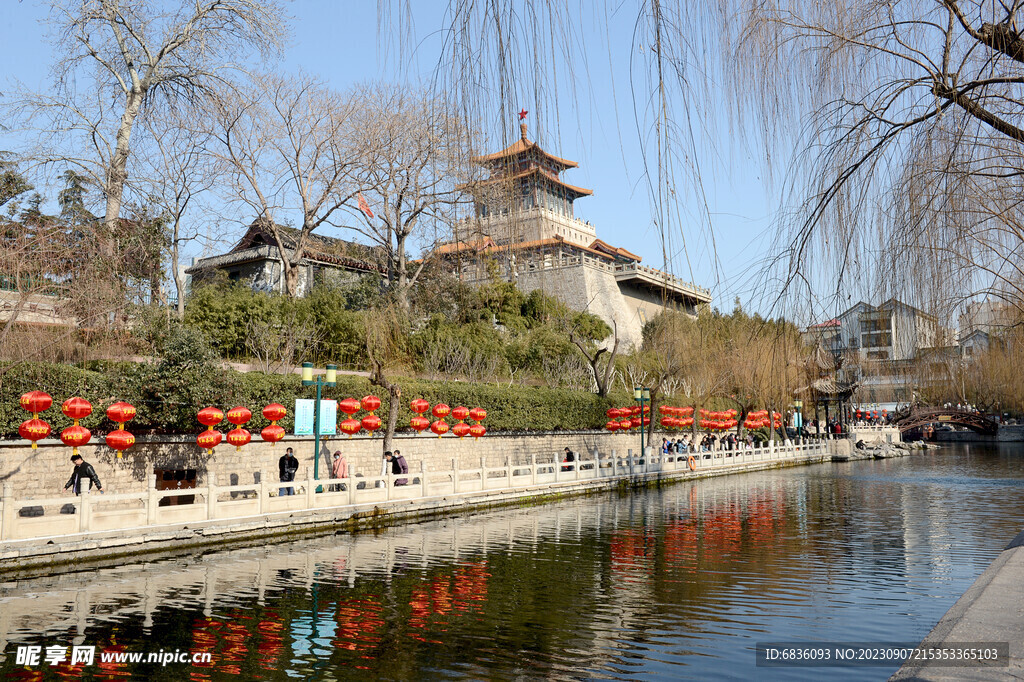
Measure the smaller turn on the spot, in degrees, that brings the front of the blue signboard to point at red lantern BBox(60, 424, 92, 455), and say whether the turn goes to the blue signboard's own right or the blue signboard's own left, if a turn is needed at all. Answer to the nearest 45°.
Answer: approximately 45° to the blue signboard's own right

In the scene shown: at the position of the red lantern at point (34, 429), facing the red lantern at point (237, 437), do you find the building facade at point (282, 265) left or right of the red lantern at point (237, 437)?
left

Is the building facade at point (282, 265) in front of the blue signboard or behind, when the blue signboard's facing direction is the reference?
behind

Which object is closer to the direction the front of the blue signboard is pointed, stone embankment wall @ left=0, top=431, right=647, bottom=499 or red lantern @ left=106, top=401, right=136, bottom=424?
the red lantern

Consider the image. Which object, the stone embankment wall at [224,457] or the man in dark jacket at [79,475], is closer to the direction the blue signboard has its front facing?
the man in dark jacket

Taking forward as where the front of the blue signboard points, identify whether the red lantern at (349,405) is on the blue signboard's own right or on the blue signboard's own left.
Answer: on the blue signboard's own left

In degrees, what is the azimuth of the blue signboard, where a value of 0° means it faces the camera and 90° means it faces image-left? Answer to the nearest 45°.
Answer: approximately 0°

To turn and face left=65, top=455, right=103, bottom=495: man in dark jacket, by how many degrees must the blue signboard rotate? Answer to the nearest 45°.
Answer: approximately 45° to its right

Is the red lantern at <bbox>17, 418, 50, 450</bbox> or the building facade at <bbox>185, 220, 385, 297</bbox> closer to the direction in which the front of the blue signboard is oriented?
the red lantern

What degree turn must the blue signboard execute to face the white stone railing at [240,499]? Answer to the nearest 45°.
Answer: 0° — it already faces it
